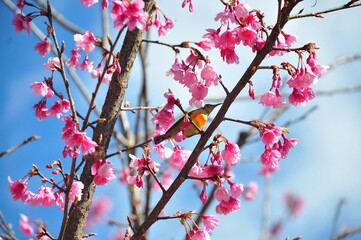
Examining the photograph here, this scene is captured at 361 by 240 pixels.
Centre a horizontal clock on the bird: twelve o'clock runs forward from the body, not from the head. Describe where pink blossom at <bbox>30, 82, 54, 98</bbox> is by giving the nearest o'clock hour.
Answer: The pink blossom is roughly at 6 o'clock from the bird.

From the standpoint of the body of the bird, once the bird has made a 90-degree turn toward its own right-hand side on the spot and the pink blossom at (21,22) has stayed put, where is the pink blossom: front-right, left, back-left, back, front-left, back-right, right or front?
right

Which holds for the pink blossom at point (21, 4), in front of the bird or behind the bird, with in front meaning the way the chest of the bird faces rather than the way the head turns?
behind

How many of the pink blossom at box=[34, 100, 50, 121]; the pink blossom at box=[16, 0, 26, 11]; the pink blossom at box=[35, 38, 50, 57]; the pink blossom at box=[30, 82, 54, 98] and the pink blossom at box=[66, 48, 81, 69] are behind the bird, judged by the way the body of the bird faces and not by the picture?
5

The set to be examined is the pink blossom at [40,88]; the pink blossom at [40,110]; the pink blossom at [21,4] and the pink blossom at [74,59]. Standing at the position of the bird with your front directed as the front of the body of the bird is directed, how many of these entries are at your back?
4

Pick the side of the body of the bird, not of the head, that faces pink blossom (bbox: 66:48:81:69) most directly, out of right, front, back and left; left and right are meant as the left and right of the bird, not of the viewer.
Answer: back

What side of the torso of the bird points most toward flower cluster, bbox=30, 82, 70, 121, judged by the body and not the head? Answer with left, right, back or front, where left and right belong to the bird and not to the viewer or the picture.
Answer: back

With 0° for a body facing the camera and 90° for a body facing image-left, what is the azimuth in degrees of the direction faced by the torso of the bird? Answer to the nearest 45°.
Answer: approximately 270°
